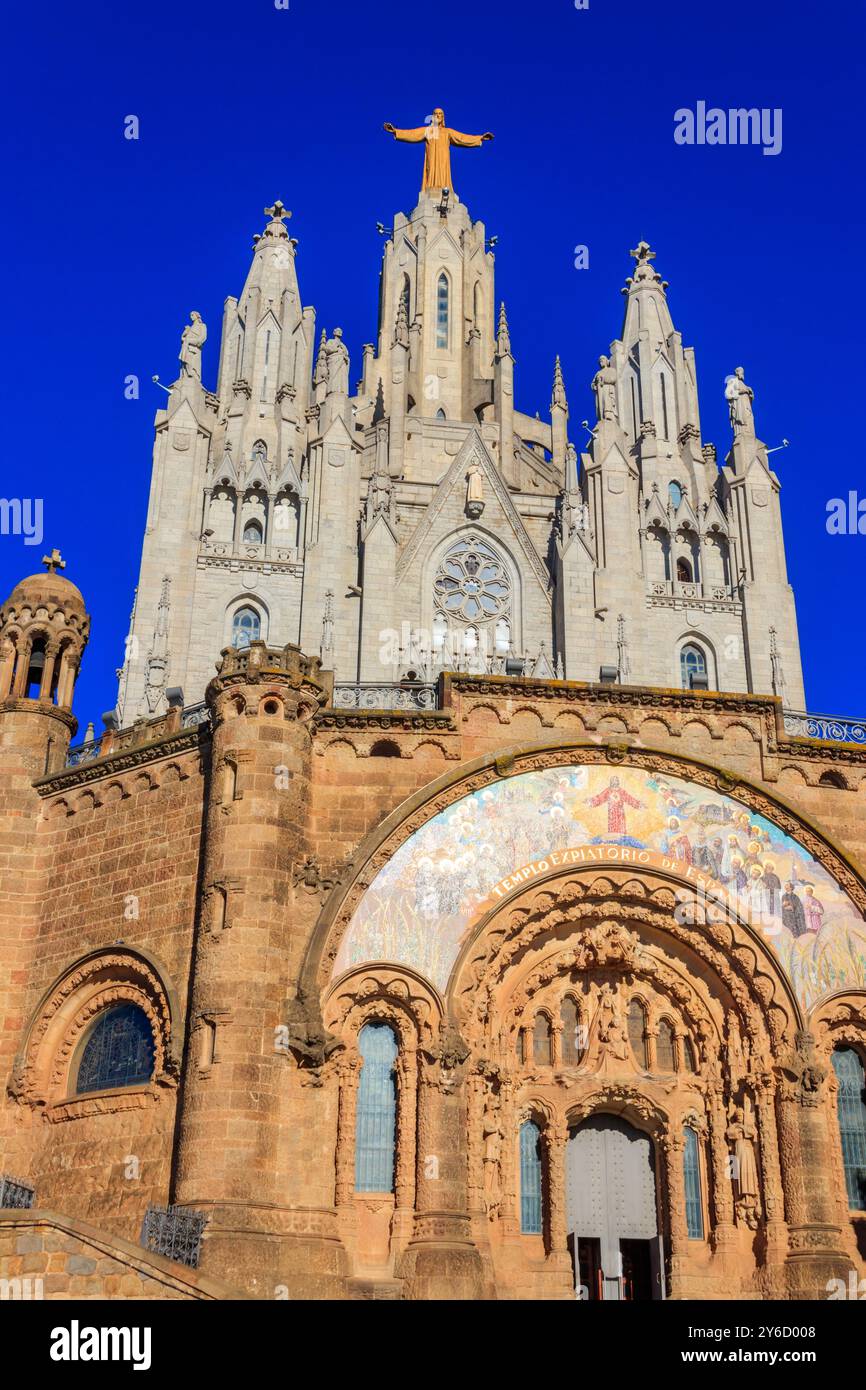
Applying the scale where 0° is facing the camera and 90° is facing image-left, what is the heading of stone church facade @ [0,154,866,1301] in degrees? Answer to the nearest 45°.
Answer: approximately 0°
